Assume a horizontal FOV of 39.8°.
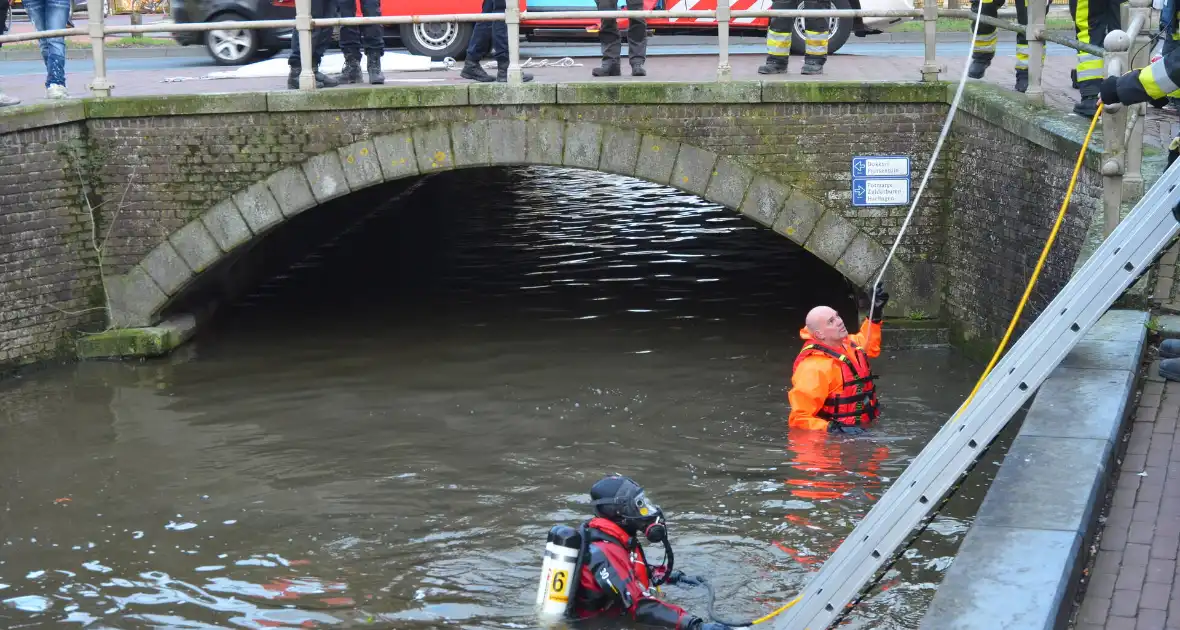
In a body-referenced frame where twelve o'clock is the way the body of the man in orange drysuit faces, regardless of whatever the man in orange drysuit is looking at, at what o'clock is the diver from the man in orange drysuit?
The diver is roughly at 2 o'clock from the man in orange drysuit.

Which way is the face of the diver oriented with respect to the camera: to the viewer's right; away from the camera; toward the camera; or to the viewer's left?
to the viewer's right

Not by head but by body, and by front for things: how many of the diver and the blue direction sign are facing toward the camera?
1

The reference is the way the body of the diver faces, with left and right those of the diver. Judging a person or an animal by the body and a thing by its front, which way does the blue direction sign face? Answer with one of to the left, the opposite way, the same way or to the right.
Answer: to the right

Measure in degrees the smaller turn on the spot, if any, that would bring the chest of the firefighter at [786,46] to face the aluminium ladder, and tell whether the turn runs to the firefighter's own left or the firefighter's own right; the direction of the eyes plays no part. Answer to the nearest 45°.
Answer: approximately 45° to the firefighter's own left

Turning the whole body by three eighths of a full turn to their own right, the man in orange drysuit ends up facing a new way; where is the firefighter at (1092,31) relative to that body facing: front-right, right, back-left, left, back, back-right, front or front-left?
back-right

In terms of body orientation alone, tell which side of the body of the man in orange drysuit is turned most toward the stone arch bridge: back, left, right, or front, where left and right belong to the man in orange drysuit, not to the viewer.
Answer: back

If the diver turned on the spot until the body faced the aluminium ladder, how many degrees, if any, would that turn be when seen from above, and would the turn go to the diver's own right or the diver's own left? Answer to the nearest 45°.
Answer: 0° — they already face it

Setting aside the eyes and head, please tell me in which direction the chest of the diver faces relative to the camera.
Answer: to the viewer's right

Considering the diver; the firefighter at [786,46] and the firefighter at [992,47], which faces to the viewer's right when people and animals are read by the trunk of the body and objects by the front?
the diver

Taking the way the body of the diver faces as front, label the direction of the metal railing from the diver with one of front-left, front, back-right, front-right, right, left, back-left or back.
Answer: left

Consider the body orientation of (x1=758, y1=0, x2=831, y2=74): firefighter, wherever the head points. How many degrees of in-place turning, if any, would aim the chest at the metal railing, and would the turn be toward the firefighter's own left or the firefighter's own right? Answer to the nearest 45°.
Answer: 0° — they already face it
